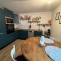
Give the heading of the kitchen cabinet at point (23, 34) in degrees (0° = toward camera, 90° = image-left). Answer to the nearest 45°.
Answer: approximately 0°
